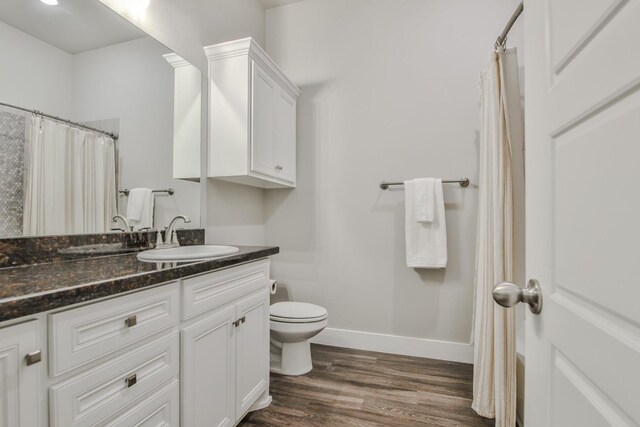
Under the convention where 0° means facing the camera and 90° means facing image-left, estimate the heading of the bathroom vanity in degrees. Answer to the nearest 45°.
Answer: approximately 315°

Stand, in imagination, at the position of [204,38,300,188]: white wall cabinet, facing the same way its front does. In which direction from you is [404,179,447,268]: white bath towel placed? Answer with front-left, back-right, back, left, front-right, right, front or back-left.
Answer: front-left

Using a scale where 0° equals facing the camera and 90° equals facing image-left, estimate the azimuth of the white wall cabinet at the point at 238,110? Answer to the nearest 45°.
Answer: approximately 315°

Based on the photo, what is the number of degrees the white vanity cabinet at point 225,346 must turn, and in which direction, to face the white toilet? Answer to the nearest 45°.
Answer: approximately 90° to its left

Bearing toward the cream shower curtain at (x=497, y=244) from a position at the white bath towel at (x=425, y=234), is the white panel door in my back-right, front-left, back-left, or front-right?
front-right

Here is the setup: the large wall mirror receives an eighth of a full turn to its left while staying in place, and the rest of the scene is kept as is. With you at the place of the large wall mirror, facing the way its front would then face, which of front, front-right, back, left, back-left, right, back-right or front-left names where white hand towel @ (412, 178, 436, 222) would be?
front

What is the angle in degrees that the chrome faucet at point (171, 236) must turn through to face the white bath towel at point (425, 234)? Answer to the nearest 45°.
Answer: approximately 45° to its left

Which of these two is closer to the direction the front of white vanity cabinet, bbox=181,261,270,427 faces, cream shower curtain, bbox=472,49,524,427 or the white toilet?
the cream shower curtain

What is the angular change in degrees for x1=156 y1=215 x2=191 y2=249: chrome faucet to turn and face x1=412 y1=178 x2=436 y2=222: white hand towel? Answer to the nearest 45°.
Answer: approximately 45° to its left
